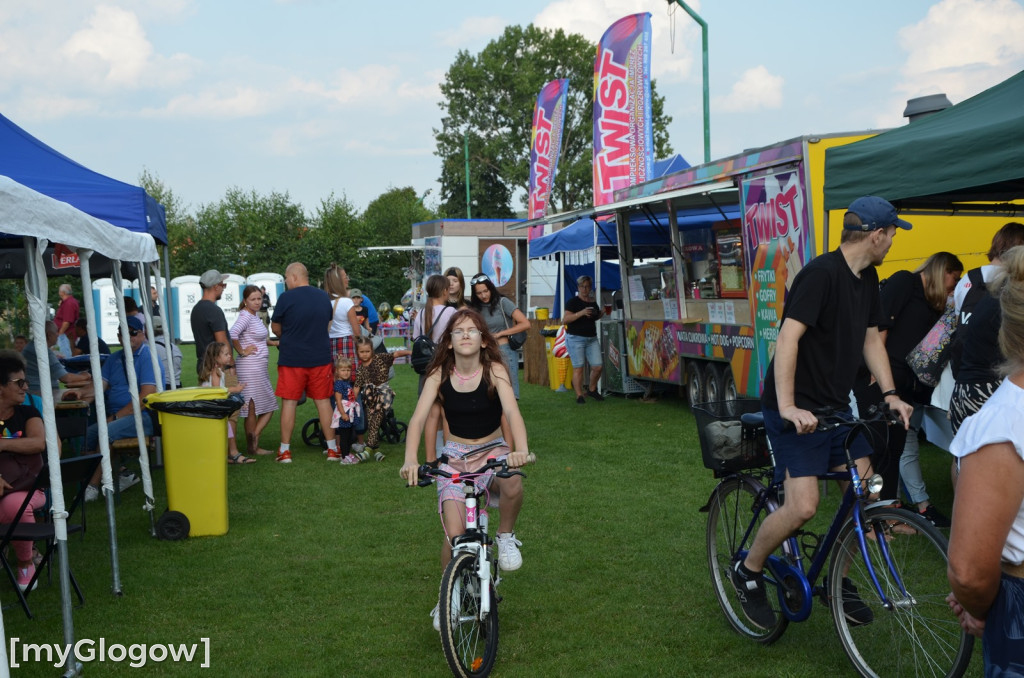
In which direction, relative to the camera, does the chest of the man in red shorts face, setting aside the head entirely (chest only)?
away from the camera

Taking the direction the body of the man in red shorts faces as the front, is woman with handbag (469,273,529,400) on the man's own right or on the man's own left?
on the man's own right

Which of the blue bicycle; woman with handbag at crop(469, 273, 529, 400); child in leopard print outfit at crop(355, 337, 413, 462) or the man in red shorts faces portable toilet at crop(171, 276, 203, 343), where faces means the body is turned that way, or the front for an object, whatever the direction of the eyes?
the man in red shorts

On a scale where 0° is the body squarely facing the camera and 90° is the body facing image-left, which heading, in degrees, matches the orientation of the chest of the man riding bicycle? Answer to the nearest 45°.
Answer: approximately 315°

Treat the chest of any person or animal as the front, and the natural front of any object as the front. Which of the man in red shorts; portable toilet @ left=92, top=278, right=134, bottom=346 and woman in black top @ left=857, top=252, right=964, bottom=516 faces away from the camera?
the man in red shorts

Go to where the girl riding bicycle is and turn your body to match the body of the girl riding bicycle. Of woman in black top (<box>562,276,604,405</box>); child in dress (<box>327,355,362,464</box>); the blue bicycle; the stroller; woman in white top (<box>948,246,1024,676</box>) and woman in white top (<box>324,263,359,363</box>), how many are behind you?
4

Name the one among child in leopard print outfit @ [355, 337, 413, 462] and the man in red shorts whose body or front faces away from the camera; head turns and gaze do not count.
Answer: the man in red shorts

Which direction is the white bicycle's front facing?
toward the camera

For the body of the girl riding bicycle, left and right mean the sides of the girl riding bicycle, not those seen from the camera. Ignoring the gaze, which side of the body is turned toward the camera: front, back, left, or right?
front

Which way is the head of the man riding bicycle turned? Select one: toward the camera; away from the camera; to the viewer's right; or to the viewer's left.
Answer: to the viewer's right
